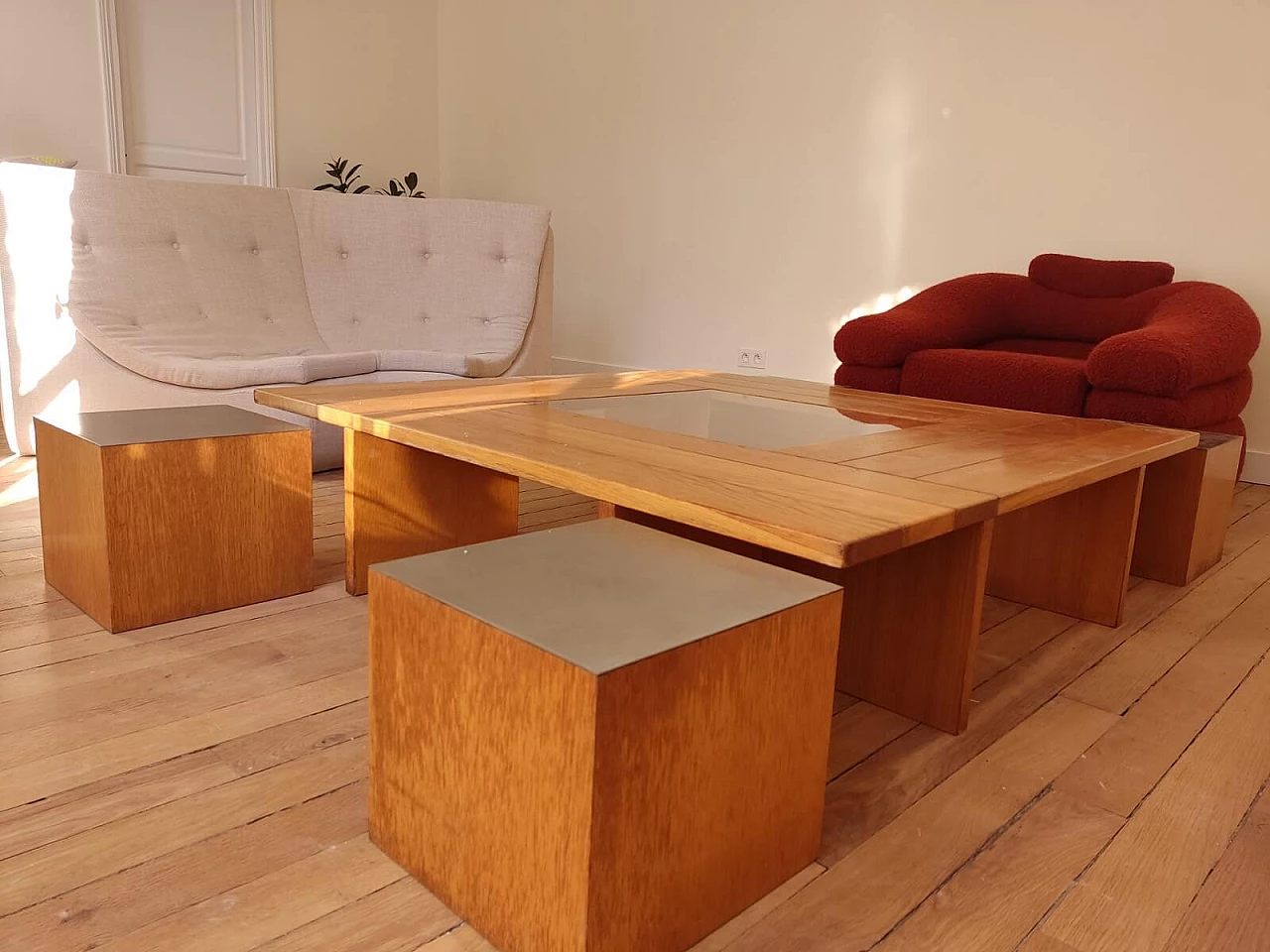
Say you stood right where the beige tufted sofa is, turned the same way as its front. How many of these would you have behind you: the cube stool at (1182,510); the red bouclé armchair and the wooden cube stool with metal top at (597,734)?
0

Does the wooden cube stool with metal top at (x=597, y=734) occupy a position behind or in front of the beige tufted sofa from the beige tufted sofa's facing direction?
in front

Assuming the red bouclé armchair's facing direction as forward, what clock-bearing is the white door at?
The white door is roughly at 2 o'clock from the red bouclé armchair.

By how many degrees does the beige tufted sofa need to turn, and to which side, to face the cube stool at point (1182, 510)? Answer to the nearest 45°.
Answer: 0° — it already faces it

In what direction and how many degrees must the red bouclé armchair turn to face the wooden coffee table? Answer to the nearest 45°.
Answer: approximately 45° to its left

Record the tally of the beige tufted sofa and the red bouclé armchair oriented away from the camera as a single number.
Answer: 0

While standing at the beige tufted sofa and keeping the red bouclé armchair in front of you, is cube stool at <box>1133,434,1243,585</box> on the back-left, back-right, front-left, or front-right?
front-right

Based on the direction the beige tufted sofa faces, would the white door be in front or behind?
behind

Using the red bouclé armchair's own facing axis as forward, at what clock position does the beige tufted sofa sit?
The beige tufted sofa is roughly at 1 o'clock from the red bouclé armchair.

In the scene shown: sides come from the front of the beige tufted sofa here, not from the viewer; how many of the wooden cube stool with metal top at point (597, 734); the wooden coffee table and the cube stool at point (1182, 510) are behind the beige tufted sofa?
0

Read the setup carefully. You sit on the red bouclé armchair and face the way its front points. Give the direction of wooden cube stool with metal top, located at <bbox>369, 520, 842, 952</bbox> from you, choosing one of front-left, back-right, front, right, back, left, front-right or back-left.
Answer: front-left

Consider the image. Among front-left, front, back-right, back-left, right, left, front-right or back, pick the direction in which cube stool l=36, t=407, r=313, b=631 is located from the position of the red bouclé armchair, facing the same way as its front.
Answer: front

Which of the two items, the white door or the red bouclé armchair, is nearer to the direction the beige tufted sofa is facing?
the red bouclé armchair

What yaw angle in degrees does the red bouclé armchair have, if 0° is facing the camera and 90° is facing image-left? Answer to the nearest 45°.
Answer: approximately 45°

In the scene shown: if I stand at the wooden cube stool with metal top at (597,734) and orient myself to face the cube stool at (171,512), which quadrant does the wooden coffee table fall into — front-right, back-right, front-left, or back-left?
front-right
